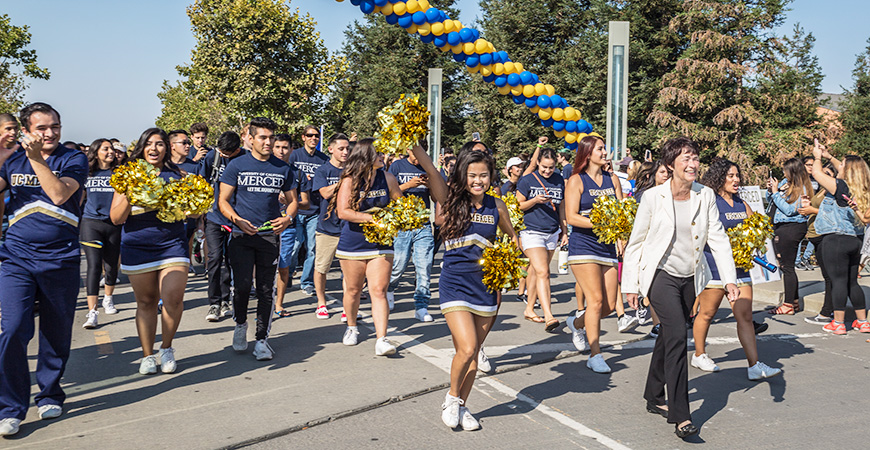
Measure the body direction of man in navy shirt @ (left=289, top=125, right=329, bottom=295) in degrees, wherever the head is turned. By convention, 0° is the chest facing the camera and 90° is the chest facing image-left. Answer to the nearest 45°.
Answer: approximately 0°

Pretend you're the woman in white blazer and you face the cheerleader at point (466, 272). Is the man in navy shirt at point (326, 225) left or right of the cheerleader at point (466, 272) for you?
right

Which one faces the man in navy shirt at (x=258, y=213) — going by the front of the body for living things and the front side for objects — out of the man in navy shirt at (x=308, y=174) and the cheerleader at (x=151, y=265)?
the man in navy shirt at (x=308, y=174)

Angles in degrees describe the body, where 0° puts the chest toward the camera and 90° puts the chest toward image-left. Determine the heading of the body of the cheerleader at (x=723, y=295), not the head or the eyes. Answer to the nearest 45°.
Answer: approximately 315°

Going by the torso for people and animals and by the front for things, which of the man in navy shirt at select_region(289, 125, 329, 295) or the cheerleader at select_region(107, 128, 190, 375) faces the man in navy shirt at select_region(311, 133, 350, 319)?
the man in navy shirt at select_region(289, 125, 329, 295)

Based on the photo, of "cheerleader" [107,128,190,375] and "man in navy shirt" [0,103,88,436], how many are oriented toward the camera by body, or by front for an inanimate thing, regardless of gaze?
2

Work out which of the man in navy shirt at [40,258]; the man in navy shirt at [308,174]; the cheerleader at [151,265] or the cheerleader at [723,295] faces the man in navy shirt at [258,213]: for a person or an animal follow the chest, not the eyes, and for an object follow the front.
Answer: the man in navy shirt at [308,174]

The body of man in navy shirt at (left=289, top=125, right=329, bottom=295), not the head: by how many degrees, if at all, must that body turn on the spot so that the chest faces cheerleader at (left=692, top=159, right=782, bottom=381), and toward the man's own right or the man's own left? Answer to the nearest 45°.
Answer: approximately 45° to the man's own left

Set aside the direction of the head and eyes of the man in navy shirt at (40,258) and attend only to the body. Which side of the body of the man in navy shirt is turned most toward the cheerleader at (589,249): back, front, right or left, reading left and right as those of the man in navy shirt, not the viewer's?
left
